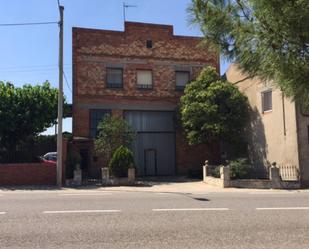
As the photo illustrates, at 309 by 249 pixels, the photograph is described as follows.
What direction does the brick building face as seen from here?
toward the camera

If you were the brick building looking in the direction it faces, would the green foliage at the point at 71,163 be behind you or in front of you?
in front

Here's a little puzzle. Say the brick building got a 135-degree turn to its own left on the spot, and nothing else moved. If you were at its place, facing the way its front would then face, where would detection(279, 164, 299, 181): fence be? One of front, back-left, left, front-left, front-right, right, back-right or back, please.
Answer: right

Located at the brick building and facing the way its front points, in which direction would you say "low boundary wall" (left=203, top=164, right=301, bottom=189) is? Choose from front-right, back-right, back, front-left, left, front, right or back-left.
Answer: front-left

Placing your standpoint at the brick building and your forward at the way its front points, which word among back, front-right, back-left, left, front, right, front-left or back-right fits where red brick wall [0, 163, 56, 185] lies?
front-right

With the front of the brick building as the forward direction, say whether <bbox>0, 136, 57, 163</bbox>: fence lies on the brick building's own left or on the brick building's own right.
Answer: on the brick building's own right

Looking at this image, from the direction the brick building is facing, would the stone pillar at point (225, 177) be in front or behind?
in front

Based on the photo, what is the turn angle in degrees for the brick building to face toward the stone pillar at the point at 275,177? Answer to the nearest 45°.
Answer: approximately 45° to its left
